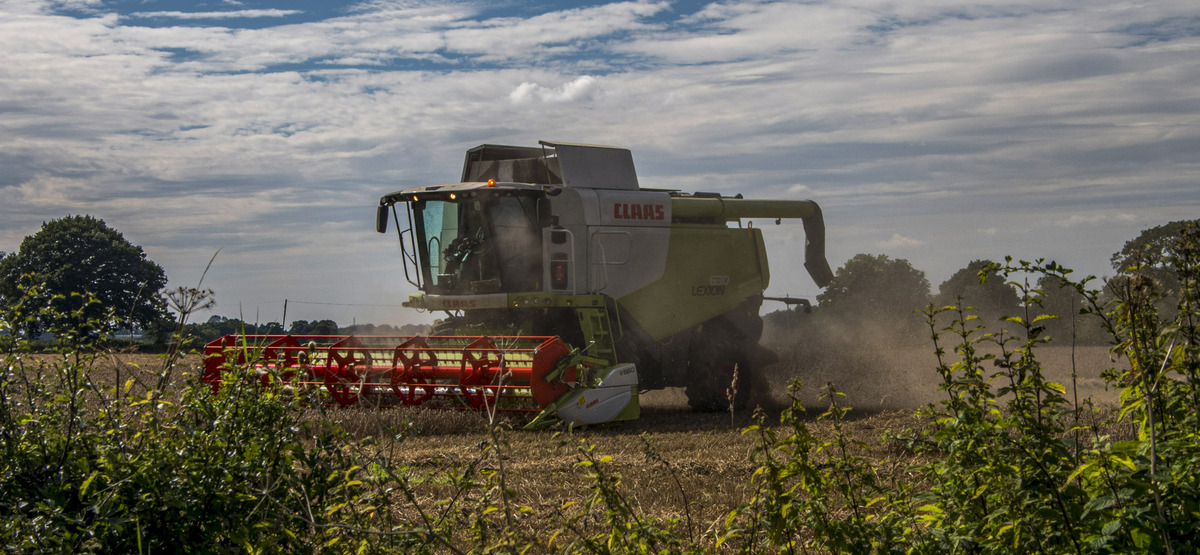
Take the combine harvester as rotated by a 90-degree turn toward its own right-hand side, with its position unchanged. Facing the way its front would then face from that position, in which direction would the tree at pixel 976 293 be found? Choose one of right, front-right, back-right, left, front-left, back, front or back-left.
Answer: right

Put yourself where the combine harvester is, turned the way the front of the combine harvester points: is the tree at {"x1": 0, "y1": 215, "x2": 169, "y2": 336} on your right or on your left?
on your right

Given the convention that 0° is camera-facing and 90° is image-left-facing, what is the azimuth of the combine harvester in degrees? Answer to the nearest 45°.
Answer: approximately 45°

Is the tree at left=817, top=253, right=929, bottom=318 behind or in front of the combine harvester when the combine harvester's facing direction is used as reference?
behind
